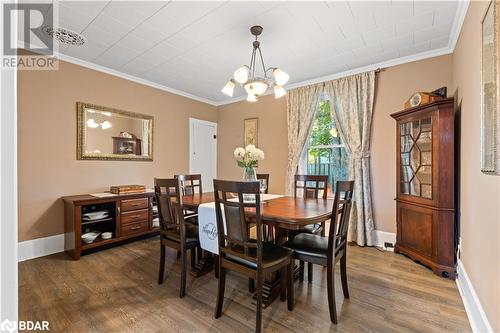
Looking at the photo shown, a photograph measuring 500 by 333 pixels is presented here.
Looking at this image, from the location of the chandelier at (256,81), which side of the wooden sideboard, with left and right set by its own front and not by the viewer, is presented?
front

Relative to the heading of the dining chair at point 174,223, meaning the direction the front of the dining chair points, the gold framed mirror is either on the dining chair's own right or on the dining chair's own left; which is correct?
on the dining chair's own left

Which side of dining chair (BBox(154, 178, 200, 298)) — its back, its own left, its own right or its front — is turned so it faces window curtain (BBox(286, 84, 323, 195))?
front

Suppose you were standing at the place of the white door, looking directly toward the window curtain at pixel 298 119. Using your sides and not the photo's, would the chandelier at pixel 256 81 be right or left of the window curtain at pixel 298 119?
right

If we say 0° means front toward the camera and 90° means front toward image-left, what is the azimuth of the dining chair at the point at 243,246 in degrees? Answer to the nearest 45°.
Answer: approximately 225°

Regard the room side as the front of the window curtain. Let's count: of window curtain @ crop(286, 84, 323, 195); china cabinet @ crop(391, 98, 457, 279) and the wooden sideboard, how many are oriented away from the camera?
0

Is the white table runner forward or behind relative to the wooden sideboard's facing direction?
forward

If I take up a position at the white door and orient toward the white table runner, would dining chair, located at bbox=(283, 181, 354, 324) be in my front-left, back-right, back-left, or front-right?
front-left

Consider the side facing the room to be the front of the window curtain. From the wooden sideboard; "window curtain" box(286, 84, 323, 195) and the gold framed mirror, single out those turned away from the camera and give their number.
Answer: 0

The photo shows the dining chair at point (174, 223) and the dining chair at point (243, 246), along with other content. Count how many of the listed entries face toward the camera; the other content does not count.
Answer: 0

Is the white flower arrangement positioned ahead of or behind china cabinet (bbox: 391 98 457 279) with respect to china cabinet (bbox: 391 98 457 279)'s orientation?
ahead

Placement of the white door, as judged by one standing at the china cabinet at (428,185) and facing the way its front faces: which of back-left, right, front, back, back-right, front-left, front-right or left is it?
front-right

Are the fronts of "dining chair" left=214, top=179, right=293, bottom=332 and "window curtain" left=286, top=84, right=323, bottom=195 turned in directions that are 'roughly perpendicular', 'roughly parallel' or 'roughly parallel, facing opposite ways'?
roughly parallel, facing opposite ways

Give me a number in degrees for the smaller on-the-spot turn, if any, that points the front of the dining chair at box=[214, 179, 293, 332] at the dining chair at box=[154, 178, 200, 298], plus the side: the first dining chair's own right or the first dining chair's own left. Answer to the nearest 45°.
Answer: approximately 90° to the first dining chair's own left

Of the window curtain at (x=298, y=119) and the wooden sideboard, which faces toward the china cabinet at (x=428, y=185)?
the wooden sideboard

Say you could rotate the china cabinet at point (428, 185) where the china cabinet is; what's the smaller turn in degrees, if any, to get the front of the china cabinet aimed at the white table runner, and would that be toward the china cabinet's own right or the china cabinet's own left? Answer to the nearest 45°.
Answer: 0° — it already faces it

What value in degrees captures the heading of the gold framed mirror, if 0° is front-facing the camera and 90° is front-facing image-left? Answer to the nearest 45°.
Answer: approximately 315°

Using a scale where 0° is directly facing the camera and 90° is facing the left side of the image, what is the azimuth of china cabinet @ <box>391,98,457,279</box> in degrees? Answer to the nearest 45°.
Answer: approximately 45°

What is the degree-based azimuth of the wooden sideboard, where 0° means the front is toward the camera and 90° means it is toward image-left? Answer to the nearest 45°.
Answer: approximately 315°

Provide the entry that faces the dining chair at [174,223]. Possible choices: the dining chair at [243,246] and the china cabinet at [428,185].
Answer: the china cabinet

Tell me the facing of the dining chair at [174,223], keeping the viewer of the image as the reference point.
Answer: facing away from the viewer and to the right of the viewer

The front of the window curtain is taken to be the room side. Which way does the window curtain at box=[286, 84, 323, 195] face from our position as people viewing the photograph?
facing the viewer and to the left of the viewer
